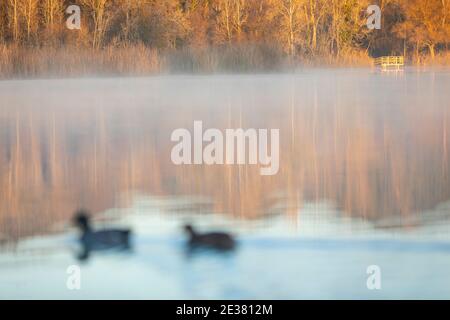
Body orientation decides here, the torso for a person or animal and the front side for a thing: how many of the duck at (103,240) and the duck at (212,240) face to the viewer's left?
2

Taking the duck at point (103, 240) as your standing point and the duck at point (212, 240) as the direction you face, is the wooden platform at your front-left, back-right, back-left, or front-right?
front-left

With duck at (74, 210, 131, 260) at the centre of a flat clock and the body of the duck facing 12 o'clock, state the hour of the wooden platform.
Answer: The wooden platform is roughly at 4 o'clock from the duck.

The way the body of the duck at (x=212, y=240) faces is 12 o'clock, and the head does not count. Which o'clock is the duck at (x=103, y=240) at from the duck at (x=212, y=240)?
the duck at (x=103, y=240) is roughly at 12 o'clock from the duck at (x=212, y=240).

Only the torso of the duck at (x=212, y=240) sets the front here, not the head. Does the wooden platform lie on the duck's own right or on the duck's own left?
on the duck's own right

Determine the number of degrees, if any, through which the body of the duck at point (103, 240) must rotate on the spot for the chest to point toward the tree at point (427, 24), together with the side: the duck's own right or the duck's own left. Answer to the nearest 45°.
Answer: approximately 135° to the duck's own right

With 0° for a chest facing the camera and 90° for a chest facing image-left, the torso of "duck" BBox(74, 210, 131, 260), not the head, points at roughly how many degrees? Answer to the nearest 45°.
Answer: approximately 90°

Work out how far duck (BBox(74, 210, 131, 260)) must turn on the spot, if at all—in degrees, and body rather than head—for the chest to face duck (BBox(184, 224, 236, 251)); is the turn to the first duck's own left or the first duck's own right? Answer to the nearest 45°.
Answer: approximately 180°

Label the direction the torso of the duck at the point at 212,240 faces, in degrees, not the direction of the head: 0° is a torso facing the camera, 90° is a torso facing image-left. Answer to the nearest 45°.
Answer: approximately 90°

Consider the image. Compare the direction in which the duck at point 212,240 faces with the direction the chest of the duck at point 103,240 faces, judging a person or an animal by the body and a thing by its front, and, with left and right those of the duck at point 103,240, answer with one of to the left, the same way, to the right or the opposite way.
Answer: the same way
